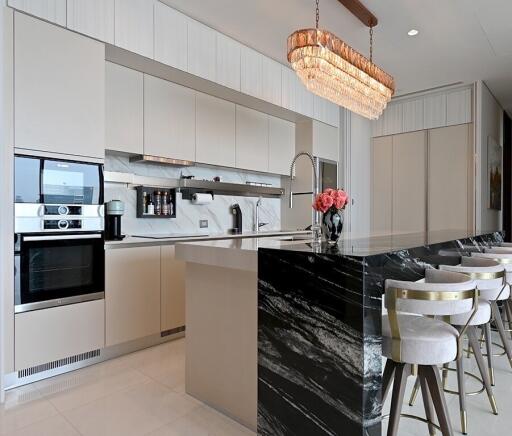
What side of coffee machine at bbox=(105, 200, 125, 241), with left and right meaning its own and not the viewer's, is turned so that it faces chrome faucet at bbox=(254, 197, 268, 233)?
left

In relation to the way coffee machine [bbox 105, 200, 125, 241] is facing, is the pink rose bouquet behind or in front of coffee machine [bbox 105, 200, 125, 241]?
in front

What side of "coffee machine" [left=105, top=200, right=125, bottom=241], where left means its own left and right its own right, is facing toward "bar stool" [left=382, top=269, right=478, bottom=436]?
front

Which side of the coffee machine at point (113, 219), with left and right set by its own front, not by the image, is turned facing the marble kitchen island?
front

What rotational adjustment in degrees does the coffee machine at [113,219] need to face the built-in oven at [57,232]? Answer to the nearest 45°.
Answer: approximately 90° to its right

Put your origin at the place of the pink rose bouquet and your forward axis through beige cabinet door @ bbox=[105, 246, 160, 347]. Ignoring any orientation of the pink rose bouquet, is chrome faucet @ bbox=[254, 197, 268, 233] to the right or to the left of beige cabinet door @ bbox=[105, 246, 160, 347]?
right

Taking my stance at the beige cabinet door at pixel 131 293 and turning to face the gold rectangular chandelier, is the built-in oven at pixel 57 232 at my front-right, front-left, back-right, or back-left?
back-right

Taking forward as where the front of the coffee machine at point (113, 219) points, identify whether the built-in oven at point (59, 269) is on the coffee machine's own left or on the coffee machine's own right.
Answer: on the coffee machine's own right

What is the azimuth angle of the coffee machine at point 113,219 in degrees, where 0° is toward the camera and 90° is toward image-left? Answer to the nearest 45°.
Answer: approximately 315°

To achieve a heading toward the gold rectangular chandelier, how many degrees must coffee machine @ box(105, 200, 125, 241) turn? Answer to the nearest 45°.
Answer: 0° — it already faces it
